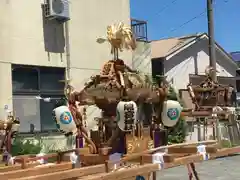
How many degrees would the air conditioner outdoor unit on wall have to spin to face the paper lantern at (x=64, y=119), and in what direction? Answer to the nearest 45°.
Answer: approximately 45° to its right

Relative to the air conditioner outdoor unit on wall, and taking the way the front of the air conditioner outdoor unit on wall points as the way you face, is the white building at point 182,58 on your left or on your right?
on your left

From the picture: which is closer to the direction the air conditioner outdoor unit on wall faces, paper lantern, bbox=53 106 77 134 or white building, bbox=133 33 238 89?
the paper lantern

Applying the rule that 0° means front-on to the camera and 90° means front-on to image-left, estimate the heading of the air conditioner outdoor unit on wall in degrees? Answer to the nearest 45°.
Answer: approximately 315°

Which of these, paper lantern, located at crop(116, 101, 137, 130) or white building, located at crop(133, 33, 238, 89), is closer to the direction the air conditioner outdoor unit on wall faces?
the paper lantern
